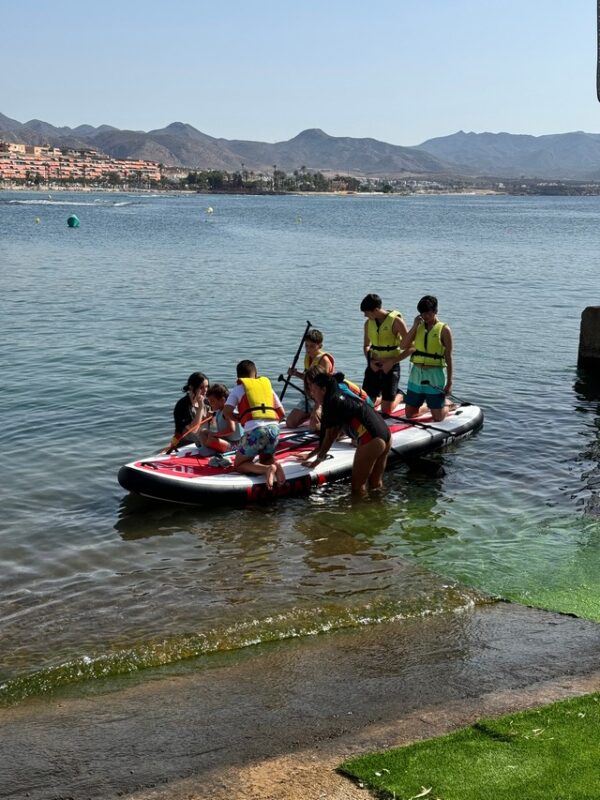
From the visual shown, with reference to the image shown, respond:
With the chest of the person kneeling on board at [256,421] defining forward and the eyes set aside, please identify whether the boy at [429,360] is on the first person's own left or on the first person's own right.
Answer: on the first person's own right

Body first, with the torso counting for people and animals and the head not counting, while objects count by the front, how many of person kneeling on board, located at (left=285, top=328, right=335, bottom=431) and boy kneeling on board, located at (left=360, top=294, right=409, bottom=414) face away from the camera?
0

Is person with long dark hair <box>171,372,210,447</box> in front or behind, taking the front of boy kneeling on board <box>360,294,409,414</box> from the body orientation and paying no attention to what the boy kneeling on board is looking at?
in front

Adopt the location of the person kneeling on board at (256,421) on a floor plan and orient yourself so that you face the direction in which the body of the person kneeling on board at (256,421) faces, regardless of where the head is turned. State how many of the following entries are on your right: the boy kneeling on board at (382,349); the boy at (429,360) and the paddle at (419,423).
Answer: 3

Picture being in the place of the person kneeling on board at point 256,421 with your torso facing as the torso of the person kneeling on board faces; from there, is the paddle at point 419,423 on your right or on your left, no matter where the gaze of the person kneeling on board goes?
on your right

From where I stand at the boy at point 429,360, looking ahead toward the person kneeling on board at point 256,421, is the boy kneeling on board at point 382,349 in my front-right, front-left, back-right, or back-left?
front-right

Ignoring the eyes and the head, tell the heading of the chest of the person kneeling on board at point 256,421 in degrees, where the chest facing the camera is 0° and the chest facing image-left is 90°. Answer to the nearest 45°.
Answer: approximately 135°

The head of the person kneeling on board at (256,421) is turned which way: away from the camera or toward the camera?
away from the camera

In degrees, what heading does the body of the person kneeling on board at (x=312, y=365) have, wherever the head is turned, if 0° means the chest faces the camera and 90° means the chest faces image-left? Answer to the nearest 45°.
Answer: approximately 45°

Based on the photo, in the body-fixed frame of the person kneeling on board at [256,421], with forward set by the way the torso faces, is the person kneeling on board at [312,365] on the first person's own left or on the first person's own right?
on the first person's own right

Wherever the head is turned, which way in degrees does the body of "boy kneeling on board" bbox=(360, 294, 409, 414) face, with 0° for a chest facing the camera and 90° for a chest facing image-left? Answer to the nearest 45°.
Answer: approximately 45°

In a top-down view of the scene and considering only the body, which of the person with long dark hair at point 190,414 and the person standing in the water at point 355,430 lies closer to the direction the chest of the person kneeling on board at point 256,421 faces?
the person with long dark hair

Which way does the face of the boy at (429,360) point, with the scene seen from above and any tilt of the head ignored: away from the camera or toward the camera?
toward the camera
